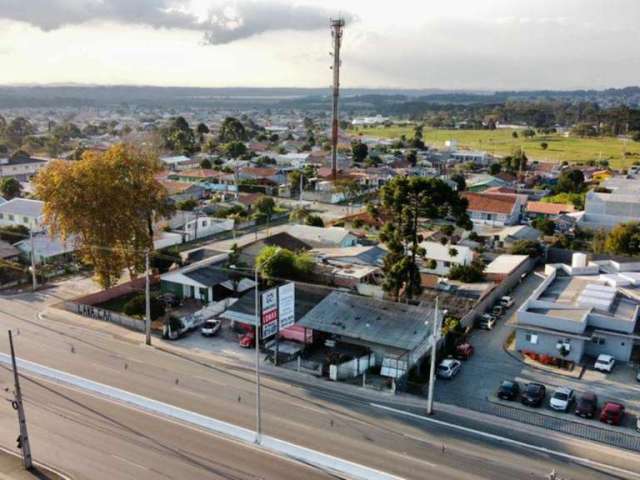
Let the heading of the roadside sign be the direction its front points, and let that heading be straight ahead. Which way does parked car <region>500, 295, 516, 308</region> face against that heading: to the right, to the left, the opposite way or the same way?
to the right

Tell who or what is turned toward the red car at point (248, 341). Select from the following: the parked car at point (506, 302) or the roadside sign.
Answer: the parked car

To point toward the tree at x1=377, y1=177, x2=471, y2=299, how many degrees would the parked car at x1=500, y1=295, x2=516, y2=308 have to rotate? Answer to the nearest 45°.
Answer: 0° — it already faces it

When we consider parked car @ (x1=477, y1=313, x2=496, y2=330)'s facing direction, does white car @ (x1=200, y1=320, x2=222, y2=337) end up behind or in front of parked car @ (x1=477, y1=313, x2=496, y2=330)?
in front

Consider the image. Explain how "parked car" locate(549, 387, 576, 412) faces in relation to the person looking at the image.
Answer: facing the viewer and to the left of the viewer

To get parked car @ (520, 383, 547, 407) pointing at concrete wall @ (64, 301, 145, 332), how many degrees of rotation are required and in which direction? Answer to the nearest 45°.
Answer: approximately 45° to its right

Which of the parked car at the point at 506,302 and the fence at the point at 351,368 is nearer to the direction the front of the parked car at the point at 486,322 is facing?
the fence

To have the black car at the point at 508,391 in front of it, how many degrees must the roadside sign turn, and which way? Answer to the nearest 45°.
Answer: approximately 45° to its left

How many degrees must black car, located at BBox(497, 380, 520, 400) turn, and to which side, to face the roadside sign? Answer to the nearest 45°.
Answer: approximately 45° to its right
